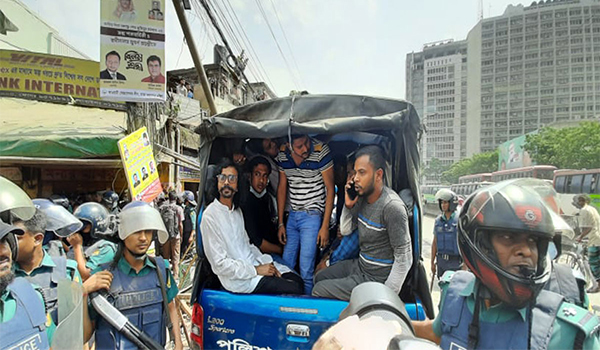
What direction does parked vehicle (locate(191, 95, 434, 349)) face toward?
away from the camera

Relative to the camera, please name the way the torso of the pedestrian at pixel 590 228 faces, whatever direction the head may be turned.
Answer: to the viewer's left

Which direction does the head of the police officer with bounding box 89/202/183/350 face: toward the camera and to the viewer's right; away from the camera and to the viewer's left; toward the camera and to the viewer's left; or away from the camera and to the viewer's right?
toward the camera and to the viewer's right

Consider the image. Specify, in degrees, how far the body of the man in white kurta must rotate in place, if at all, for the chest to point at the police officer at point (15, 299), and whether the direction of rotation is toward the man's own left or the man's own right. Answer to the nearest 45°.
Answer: approximately 90° to the man's own right
